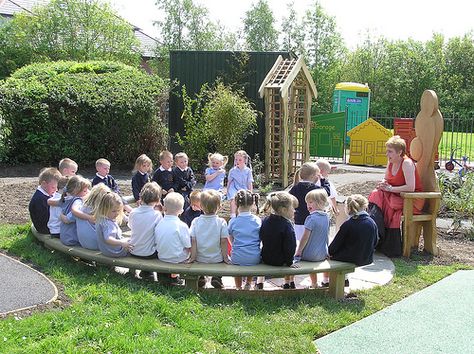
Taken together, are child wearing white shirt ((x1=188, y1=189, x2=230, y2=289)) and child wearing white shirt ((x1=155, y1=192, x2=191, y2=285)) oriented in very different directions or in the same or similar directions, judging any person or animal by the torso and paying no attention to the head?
same or similar directions

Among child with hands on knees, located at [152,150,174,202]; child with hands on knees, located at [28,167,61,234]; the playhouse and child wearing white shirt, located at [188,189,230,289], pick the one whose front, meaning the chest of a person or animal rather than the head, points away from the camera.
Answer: the child wearing white shirt

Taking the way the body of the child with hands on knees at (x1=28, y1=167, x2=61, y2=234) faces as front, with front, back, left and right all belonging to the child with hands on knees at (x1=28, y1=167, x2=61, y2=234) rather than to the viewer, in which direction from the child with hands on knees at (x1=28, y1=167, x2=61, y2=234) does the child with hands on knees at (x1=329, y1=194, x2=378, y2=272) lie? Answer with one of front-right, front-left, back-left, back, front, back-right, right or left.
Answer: front-right

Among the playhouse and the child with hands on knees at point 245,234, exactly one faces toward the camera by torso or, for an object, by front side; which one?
the playhouse

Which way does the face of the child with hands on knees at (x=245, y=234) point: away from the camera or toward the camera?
away from the camera

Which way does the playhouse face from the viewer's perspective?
toward the camera

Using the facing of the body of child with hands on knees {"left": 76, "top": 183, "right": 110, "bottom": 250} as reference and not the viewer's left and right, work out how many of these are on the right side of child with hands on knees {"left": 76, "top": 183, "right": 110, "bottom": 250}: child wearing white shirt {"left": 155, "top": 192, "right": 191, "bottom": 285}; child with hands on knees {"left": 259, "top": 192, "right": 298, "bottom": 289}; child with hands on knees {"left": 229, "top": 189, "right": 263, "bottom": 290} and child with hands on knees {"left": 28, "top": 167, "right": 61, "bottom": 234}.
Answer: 3

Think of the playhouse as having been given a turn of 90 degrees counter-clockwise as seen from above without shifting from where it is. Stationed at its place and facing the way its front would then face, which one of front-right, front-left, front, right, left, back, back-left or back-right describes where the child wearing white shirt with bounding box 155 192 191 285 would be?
right

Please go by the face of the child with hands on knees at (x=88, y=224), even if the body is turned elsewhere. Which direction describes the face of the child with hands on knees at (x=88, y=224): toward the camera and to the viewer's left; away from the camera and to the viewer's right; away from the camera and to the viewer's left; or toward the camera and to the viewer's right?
away from the camera and to the viewer's right

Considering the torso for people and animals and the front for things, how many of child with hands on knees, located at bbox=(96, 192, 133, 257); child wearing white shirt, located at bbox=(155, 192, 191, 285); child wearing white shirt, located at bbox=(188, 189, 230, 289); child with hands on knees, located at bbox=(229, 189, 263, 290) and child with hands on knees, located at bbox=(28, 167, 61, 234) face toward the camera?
0

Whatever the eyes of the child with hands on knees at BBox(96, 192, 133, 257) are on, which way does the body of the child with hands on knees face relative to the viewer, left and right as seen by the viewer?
facing to the right of the viewer

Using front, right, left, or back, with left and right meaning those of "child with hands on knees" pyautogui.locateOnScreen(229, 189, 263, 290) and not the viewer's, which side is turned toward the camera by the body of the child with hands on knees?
back

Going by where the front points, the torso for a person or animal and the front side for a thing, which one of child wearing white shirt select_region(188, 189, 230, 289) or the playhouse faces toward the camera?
the playhouse

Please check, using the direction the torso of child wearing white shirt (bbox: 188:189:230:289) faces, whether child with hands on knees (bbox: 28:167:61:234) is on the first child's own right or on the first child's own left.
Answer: on the first child's own left

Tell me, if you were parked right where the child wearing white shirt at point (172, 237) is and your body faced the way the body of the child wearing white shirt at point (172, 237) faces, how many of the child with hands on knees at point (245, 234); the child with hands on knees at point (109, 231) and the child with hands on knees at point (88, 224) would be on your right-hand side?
1

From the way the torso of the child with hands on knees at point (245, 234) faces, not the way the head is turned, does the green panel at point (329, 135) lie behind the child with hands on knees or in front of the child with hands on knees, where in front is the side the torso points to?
in front

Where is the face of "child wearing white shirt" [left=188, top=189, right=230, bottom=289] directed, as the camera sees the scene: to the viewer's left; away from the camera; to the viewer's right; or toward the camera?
away from the camera
